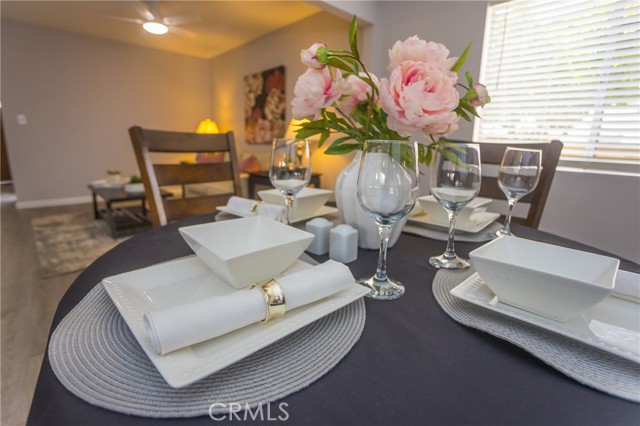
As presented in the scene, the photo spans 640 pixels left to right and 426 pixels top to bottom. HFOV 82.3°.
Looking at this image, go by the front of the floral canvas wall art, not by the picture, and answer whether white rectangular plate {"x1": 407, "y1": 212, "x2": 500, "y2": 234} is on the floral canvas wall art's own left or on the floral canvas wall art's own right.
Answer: on the floral canvas wall art's own left

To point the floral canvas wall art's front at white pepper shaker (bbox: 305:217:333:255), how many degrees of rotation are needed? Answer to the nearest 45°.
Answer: approximately 45° to its left

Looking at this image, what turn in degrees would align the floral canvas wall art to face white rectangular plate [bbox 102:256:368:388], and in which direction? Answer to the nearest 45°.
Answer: approximately 45° to its left

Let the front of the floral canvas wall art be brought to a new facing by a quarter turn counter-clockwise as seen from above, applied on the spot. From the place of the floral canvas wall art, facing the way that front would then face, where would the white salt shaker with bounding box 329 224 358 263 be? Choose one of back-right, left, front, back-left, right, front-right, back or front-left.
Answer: front-right

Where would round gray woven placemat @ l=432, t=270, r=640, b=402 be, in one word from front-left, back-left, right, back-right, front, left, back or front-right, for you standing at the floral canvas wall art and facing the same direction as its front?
front-left

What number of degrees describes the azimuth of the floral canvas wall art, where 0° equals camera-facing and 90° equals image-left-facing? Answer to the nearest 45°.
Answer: approximately 45°

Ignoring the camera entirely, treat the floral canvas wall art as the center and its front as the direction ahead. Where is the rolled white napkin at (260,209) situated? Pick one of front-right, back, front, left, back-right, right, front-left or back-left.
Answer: front-left
